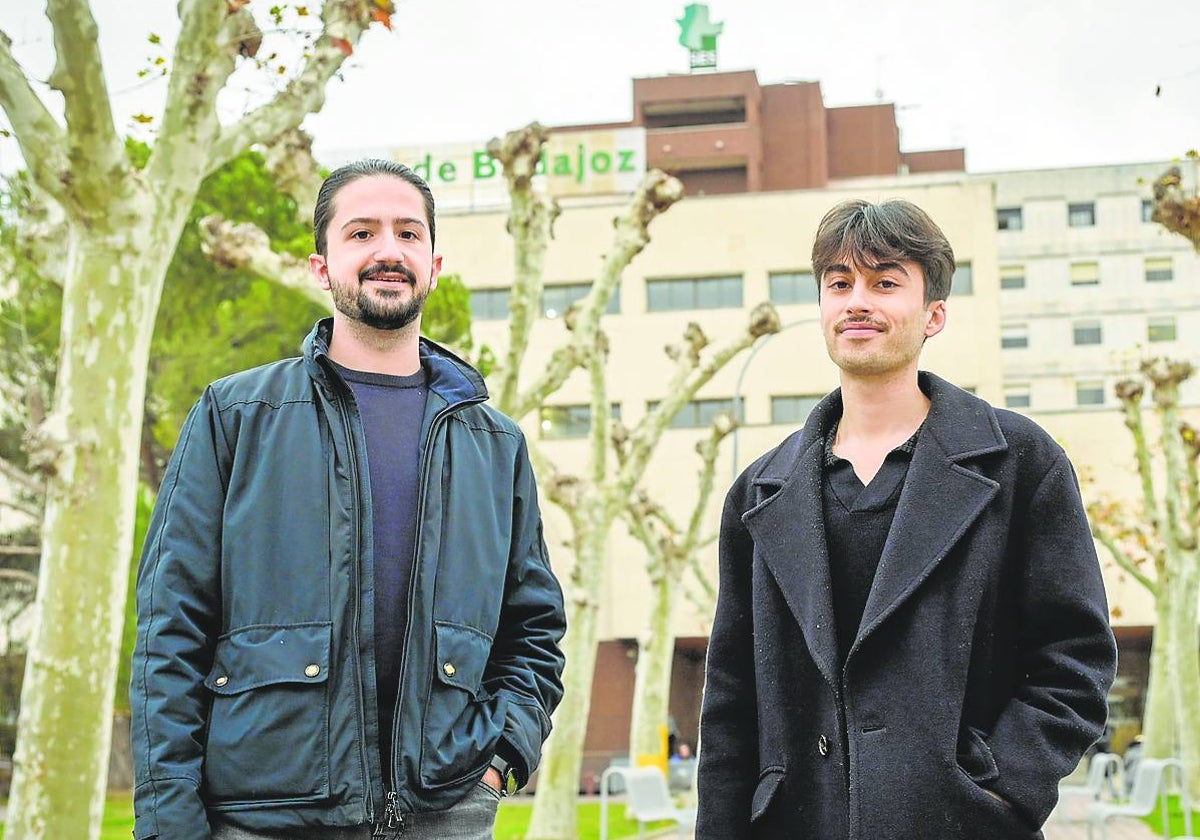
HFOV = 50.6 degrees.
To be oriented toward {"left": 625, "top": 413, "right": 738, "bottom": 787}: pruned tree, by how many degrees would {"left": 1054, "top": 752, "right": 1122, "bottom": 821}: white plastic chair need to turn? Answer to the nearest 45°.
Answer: approximately 45° to its right

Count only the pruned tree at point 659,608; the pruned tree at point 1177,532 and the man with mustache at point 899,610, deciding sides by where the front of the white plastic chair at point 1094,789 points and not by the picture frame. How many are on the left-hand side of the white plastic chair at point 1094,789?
1

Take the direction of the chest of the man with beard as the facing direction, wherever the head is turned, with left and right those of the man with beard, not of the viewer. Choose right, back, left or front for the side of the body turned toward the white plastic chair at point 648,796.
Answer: back

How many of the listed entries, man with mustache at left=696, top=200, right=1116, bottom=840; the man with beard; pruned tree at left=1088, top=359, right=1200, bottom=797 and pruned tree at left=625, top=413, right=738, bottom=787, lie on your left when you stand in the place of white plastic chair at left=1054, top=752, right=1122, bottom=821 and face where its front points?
2

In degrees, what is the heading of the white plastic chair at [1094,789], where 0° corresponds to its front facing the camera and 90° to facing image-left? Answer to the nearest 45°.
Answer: approximately 90°

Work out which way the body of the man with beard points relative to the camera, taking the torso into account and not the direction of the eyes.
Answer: toward the camera

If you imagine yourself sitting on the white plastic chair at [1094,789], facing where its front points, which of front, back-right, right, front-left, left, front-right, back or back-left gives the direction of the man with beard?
left

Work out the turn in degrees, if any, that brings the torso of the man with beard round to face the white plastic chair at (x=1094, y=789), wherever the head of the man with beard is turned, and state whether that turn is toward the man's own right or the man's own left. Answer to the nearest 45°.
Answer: approximately 135° to the man's own left

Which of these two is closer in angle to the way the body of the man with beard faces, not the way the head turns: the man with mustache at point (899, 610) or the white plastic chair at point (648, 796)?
the man with mustache

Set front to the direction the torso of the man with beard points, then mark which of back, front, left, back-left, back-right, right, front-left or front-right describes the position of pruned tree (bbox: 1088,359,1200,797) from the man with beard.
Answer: back-left

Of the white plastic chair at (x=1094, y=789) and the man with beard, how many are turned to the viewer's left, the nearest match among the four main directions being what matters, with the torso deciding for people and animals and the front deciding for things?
1

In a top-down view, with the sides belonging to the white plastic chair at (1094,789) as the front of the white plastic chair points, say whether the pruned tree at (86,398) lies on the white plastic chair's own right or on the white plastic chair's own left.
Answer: on the white plastic chair's own left
